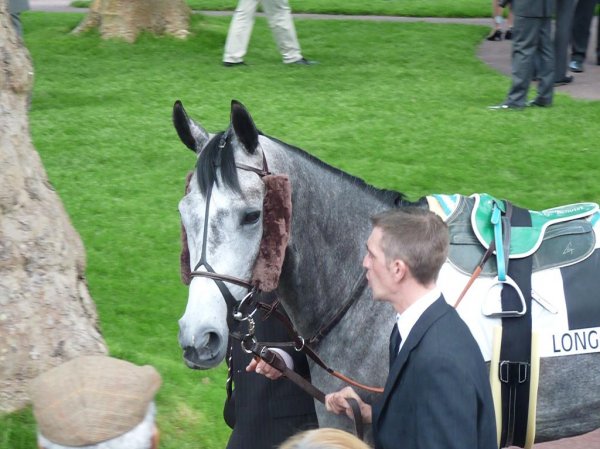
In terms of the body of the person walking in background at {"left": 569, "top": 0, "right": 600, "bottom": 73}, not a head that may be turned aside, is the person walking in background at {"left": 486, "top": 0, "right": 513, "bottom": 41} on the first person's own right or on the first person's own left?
on the first person's own right

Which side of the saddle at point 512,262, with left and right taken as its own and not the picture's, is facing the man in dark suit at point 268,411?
front

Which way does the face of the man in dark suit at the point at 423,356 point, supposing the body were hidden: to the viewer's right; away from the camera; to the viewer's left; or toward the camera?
to the viewer's left

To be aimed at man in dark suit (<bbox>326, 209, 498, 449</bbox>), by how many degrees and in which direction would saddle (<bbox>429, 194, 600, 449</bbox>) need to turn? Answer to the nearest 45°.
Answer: approximately 90° to its left

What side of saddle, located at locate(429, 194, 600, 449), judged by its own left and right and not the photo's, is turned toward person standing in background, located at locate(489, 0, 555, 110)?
right

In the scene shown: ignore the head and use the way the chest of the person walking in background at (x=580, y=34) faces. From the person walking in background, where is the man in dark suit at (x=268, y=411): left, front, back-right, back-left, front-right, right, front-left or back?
front-left

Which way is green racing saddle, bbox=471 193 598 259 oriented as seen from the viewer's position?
to the viewer's left

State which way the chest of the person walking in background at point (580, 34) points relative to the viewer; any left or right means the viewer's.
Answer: facing the viewer and to the left of the viewer

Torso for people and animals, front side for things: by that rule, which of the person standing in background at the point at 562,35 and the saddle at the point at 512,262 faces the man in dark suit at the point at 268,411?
the saddle

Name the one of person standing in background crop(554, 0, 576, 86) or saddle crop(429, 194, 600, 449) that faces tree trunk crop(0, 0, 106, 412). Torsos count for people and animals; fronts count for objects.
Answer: the saddle
